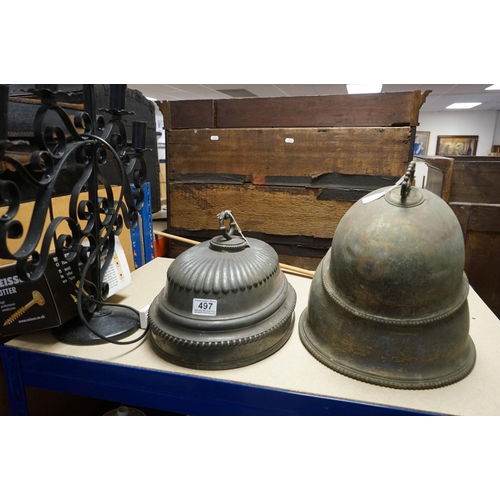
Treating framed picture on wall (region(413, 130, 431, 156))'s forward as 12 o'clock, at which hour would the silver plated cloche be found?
The silver plated cloche is roughly at 12 o'clock from the framed picture on wall.

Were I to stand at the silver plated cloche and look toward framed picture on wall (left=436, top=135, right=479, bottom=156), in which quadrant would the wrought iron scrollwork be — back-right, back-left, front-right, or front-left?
back-left

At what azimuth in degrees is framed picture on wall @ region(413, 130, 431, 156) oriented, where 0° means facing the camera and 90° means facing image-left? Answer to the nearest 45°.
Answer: approximately 0°

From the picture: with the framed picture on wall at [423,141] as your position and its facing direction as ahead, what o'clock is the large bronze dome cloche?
The large bronze dome cloche is roughly at 12 o'clock from the framed picture on wall.

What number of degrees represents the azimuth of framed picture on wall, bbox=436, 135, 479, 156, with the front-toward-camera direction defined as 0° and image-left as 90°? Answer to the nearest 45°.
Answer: approximately 0°
